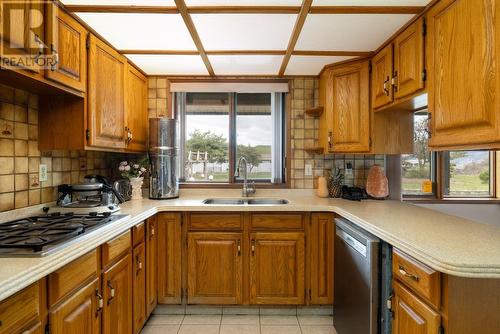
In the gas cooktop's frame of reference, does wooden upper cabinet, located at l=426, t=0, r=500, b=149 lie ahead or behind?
ahead

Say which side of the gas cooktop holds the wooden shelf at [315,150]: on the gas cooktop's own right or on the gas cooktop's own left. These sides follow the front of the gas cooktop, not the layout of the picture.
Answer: on the gas cooktop's own left

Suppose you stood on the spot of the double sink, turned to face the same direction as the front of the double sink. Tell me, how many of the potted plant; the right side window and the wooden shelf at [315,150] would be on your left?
2

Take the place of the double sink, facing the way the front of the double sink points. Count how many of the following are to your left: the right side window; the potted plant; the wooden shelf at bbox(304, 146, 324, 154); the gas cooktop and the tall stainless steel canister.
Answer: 2

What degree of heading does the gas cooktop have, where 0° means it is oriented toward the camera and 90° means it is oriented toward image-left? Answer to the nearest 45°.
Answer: approximately 315°

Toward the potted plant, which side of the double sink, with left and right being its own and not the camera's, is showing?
right

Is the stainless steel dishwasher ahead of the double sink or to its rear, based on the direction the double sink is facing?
ahead

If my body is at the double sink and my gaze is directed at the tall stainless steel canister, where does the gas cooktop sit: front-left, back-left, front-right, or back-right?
front-left

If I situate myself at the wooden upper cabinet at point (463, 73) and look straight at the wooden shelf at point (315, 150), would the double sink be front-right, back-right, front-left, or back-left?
front-left

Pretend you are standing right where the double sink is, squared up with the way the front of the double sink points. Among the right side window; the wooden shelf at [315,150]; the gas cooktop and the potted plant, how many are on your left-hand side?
2

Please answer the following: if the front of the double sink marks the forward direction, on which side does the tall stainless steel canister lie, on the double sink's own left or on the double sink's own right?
on the double sink's own right

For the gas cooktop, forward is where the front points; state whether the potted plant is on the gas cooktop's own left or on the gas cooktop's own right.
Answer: on the gas cooktop's own left

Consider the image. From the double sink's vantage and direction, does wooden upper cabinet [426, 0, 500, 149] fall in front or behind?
in front

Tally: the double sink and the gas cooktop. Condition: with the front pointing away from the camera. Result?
0

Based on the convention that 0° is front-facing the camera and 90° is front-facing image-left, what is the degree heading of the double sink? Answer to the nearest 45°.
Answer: approximately 0°

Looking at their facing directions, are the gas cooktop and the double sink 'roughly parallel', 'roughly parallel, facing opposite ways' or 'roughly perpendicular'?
roughly perpendicular
